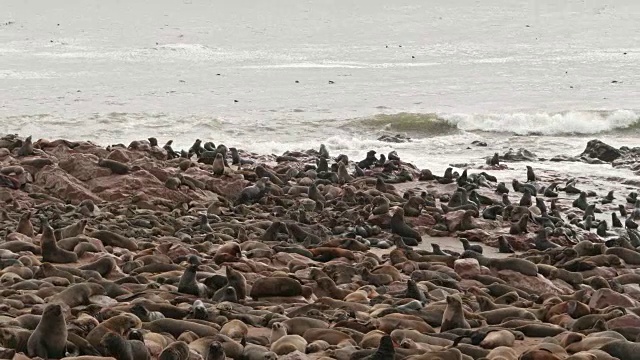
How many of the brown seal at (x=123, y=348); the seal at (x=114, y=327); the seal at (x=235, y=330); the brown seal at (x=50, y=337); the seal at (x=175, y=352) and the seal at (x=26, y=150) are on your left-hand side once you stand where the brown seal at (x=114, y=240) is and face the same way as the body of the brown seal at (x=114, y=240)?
5

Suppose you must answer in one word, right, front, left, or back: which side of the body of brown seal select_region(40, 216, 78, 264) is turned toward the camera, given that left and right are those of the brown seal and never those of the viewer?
left

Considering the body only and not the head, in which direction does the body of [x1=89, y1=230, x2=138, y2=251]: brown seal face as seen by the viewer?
to the viewer's left

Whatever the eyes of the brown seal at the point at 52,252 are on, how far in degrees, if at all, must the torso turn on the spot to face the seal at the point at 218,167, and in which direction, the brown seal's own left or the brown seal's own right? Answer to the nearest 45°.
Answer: approximately 135° to the brown seal's own right

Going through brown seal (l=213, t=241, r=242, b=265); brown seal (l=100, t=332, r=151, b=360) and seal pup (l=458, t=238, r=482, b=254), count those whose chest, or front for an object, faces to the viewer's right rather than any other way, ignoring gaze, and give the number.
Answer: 1

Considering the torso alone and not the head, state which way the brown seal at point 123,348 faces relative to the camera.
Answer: to the viewer's left
